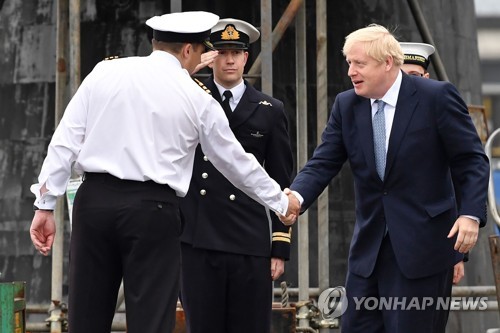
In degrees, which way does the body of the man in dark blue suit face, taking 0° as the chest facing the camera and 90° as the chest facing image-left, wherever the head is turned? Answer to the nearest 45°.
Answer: approximately 45°

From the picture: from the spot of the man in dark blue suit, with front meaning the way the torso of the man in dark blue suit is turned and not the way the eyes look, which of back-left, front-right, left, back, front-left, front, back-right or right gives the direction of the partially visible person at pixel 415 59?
back-right

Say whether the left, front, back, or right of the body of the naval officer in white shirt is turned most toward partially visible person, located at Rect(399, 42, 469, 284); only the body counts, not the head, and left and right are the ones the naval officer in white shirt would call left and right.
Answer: front

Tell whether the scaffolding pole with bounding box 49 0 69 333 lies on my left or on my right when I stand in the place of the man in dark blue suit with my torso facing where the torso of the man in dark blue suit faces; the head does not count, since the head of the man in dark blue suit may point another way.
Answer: on my right

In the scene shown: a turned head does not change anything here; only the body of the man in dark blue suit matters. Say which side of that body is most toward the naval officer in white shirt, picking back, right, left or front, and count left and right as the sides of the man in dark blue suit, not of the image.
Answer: front

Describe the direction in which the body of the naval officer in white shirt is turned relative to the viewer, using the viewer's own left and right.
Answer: facing away from the viewer and to the right of the viewer

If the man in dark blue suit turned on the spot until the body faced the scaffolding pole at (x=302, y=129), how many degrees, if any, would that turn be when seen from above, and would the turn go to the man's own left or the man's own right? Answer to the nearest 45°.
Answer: approximately 135° to the man's own right

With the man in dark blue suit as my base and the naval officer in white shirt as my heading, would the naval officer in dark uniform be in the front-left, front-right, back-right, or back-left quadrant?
front-right

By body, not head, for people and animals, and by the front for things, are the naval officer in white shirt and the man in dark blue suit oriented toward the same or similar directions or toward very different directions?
very different directions

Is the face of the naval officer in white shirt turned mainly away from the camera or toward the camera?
away from the camera
